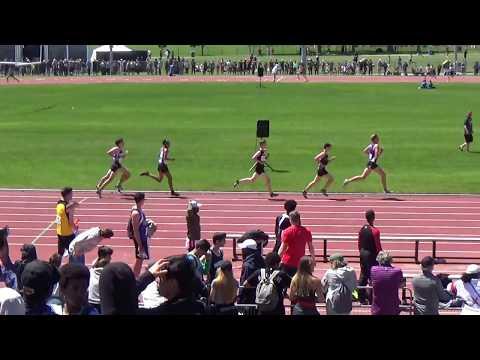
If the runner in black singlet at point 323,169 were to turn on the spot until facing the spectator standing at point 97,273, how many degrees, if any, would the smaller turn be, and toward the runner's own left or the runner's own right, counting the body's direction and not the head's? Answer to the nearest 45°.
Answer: approximately 90° to the runner's own right

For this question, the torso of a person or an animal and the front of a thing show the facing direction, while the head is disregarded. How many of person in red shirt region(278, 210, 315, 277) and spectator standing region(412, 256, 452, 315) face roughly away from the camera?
2

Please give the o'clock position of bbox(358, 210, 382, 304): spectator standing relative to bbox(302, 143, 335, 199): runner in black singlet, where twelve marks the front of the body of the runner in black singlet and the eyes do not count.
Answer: The spectator standing is roughly at 3 o'clock from the runner in black singlet.

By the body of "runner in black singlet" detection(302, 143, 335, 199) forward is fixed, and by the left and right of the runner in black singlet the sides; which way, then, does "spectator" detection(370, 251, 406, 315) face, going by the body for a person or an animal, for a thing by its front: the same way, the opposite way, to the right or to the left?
to the left

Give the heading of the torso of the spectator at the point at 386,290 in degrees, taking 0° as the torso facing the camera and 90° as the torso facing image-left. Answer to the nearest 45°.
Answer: approximately 180°

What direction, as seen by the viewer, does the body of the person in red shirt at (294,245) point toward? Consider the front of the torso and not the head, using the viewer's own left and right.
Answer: facing away from the viewer

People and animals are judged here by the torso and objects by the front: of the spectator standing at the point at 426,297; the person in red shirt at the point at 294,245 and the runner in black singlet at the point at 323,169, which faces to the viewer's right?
the runner in black singlet

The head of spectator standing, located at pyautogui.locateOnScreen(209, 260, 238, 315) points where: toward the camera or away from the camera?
away from the camera

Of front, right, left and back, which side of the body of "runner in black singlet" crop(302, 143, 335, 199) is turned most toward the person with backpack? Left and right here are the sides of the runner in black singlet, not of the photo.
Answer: right

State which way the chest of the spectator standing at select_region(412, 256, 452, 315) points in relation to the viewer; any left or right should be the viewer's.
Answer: facing away from the viewer

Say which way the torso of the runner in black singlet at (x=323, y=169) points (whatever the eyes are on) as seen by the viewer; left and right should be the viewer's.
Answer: facing to the right of the viewer
